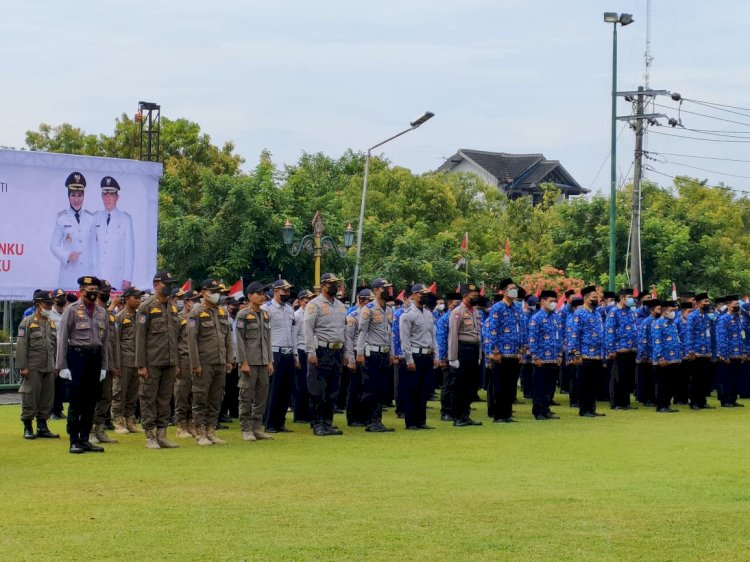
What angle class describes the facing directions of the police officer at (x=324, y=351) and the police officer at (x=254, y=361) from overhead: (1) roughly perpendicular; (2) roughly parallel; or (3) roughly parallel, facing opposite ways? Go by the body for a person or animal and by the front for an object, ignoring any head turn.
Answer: roughly parallel

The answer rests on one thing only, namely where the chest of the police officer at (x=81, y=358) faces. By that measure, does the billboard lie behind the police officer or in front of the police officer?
behind

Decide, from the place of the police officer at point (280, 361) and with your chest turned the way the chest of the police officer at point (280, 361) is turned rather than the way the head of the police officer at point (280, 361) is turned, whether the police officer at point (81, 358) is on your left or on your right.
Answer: on your right

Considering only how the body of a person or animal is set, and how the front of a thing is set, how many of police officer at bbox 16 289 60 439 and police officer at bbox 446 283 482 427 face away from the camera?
0

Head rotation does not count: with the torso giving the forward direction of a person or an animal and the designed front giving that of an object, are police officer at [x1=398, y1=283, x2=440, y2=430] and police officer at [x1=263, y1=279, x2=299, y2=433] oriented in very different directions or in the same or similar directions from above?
same or similar directions

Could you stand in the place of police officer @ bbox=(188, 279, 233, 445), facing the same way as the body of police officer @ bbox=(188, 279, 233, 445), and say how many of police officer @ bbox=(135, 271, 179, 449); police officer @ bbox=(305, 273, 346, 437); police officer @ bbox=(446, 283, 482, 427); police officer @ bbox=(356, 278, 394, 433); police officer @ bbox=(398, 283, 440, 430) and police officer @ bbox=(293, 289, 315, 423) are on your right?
1

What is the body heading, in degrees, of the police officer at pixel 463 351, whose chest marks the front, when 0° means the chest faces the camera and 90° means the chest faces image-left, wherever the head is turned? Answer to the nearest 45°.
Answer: approximately 315°

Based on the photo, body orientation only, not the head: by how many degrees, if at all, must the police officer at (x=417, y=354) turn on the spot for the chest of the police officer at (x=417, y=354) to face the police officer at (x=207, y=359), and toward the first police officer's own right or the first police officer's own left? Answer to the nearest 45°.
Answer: approximately 90° to the first police officer's own right

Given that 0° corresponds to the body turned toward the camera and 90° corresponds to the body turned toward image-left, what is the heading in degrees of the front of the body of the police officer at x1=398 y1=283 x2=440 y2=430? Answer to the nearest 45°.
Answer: approximately 315°

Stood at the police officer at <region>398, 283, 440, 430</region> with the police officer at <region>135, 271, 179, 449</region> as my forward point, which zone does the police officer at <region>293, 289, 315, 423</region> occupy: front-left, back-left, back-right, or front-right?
front-right

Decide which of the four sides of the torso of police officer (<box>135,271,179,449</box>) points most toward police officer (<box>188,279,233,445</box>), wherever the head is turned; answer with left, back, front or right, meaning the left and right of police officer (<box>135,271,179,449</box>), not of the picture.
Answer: left

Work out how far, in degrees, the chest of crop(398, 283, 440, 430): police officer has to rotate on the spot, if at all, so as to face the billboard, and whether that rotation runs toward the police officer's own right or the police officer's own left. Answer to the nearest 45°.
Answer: approximately 180°

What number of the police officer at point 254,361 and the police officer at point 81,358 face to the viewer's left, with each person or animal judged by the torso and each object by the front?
0
